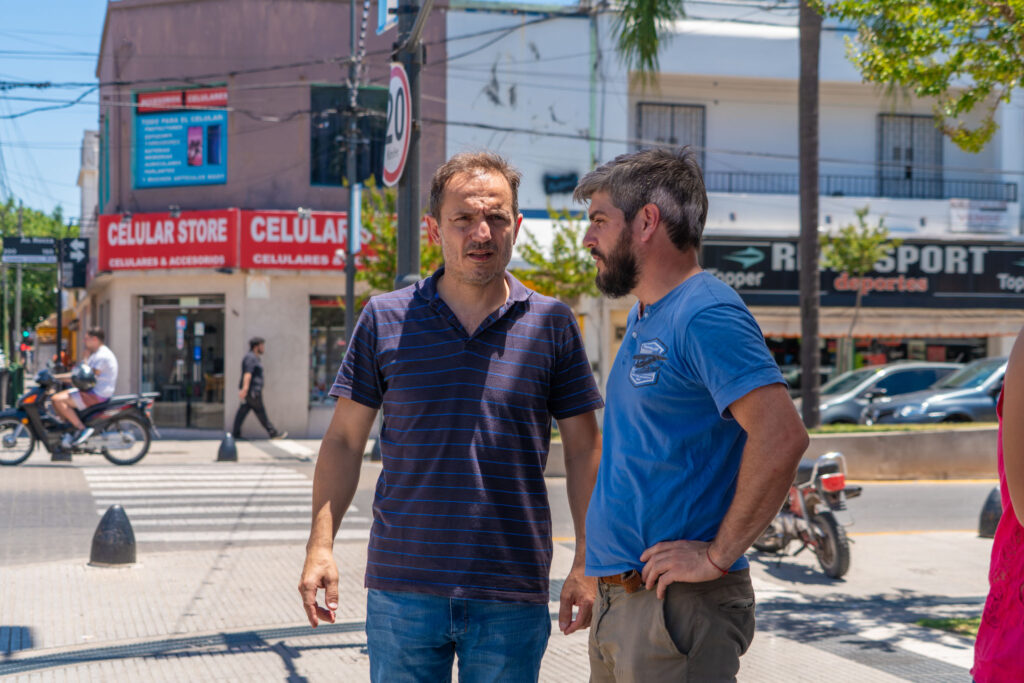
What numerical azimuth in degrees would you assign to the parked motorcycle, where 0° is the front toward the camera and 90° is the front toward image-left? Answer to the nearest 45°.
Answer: approximately 135°

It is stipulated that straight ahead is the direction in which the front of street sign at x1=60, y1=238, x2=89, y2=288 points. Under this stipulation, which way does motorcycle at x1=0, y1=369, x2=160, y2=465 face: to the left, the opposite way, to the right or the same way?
to the right

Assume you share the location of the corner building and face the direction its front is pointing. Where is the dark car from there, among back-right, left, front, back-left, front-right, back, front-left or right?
front-left

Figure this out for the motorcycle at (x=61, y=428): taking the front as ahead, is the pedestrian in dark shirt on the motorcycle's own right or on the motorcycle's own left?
on the motorcycle's own right

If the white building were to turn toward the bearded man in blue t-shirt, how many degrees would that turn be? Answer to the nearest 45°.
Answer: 0° — it already faces them

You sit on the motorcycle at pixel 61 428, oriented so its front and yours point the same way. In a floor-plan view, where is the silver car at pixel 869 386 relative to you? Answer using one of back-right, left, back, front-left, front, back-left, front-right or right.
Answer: back

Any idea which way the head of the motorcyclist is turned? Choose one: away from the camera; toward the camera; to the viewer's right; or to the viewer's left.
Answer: to the viewer's left

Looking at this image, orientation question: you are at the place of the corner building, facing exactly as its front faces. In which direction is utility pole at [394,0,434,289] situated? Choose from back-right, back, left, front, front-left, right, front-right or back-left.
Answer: front

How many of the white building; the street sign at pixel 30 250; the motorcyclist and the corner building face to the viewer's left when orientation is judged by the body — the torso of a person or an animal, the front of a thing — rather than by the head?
1

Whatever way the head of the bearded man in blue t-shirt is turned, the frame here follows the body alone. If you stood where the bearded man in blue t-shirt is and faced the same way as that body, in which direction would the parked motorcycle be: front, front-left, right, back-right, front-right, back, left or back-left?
back-right

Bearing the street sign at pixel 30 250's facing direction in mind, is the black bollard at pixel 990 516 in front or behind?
in front

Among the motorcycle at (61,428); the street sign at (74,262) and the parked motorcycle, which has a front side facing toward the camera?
the street sign

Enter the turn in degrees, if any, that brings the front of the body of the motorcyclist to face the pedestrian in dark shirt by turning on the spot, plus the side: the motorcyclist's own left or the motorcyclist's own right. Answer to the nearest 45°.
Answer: approximately 135° to the motorcyclist's own right

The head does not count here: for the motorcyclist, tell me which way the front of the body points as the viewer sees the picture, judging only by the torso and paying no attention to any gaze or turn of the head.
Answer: to the viewer's left
